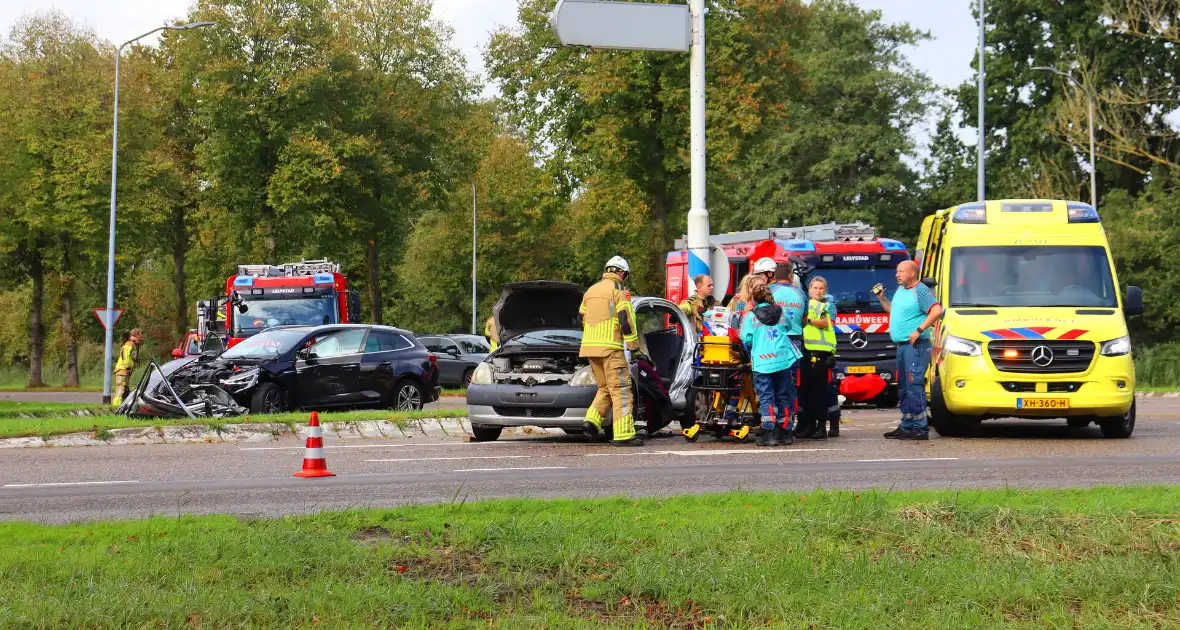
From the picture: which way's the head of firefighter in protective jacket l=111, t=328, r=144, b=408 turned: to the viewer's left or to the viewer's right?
to the viewer's right

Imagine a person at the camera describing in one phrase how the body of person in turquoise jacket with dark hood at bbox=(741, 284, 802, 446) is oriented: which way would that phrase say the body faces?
away from the camera

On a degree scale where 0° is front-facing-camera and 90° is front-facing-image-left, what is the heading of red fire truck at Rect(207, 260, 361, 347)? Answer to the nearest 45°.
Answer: approximately 0°

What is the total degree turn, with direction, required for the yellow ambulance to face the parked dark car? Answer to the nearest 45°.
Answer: approximately 135° to its right

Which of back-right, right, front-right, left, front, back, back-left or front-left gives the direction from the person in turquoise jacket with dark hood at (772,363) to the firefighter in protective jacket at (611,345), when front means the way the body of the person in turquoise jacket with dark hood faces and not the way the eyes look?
left

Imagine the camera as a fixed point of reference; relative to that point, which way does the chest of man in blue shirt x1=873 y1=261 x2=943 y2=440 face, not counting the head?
to the viewer's left

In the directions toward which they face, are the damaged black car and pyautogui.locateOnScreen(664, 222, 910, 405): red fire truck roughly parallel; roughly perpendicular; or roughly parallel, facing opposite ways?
roughly perpendicular

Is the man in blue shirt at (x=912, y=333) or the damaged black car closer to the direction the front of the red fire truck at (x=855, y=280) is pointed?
the man in blue shirt

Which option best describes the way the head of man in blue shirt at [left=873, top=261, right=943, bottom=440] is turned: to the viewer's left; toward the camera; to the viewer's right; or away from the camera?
to the viewer's left

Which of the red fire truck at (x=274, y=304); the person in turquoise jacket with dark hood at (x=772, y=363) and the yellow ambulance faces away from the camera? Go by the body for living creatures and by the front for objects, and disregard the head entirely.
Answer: the person in turquoise jacket with dark hood

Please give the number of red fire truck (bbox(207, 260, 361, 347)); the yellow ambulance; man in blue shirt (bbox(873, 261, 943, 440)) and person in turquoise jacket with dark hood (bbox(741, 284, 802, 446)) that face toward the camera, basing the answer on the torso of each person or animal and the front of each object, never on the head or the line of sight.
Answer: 2

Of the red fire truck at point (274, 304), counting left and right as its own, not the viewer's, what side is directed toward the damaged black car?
front

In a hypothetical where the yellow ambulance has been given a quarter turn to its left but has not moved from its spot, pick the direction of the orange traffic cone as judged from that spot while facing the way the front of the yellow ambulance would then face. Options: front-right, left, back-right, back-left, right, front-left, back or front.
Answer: back-right

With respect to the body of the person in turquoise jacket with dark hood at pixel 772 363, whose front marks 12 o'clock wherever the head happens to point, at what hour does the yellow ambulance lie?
The yellow ambulance is roughly at 2 o'clock from the person in turquoise jacket with dark hood.
